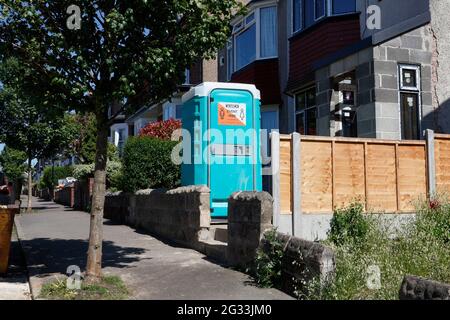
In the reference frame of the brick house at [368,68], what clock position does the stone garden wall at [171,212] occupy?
The stone garden wall is roughly at 1 o'clock from the brick house.

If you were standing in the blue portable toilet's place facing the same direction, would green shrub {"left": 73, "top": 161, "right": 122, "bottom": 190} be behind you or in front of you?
behind

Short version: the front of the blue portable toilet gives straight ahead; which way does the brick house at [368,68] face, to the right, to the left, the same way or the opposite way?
to the right

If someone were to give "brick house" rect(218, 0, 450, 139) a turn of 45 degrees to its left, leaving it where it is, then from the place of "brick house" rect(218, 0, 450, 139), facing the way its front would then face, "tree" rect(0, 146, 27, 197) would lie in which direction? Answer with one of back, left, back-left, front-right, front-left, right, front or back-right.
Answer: back-right

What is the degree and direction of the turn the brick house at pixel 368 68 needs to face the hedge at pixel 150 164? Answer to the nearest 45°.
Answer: approximately 45° to its right

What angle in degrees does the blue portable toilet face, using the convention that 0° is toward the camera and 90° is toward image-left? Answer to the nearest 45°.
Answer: approximately 315°

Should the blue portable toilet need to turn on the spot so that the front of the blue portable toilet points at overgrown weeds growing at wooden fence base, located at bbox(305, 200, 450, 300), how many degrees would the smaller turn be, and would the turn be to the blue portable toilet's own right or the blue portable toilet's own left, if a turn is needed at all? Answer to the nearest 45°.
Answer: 0° — it already faces it

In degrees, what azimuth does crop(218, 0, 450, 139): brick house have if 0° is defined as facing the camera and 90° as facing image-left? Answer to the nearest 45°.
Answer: approximately 45°
